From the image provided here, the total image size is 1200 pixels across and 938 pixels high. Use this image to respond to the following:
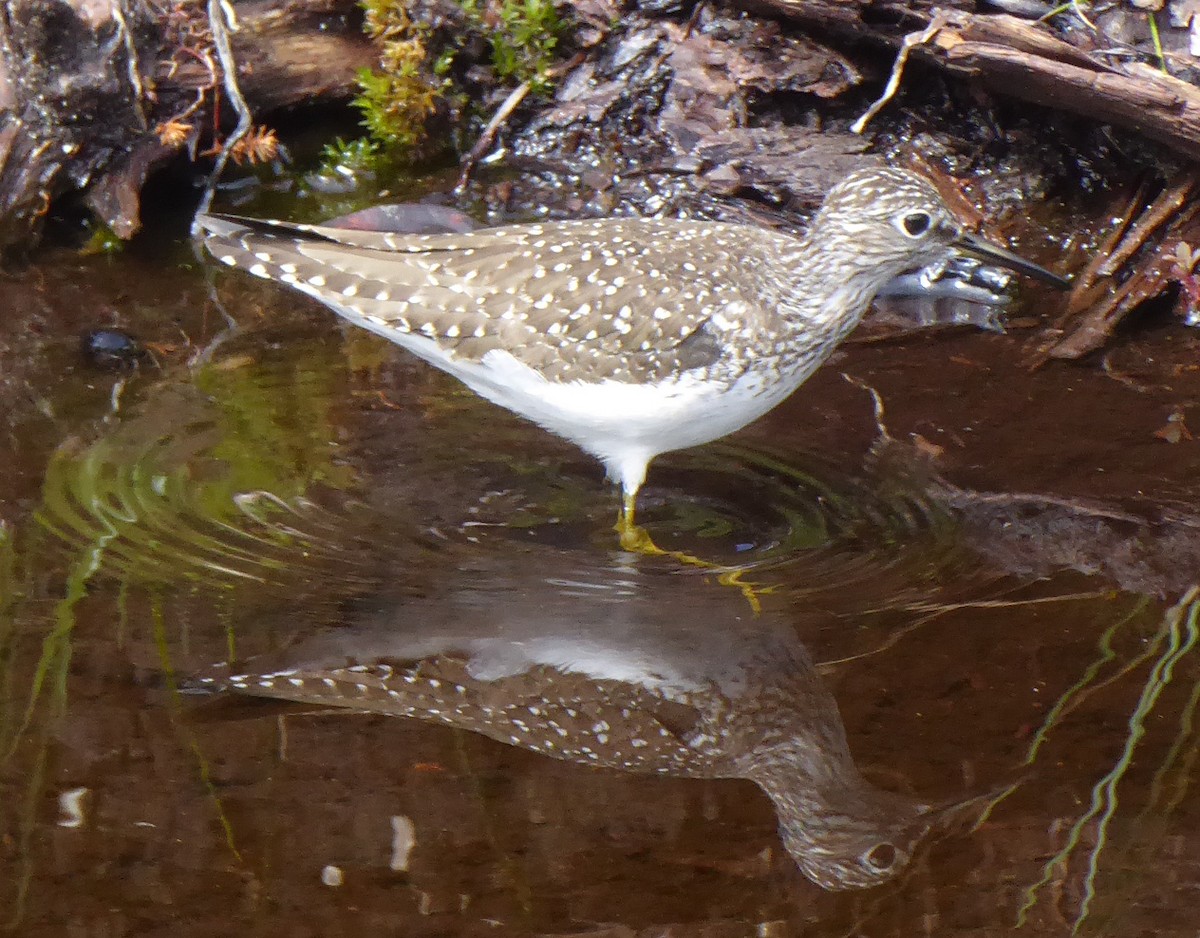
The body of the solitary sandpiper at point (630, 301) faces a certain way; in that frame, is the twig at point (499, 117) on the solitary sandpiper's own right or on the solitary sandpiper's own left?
on the solitary sandpiper's own left

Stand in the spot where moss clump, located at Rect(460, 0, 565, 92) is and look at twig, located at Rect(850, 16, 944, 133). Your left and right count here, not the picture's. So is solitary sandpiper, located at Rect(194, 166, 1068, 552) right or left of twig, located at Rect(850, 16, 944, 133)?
right

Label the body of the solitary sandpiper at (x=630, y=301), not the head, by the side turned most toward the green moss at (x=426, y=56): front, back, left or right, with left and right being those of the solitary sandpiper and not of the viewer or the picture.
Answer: left

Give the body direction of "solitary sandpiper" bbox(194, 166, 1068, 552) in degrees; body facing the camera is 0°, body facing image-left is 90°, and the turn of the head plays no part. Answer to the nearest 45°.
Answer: approximately 270°

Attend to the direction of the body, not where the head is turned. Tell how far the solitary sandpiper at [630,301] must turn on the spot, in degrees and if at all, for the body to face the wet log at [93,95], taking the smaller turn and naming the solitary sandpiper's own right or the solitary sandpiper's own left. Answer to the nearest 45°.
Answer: approximately 135° to the solitary sandpiper's own left

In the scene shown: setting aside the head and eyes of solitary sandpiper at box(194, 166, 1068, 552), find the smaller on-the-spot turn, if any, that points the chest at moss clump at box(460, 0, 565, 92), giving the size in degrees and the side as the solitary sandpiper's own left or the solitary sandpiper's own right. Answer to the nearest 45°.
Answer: approximately 90° to the solitary sandpiper's own left

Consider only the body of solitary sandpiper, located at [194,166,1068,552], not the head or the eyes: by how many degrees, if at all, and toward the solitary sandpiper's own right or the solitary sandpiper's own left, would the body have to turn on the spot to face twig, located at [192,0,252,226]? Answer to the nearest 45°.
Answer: approximately 135° to the solitary sandpiper's own left
